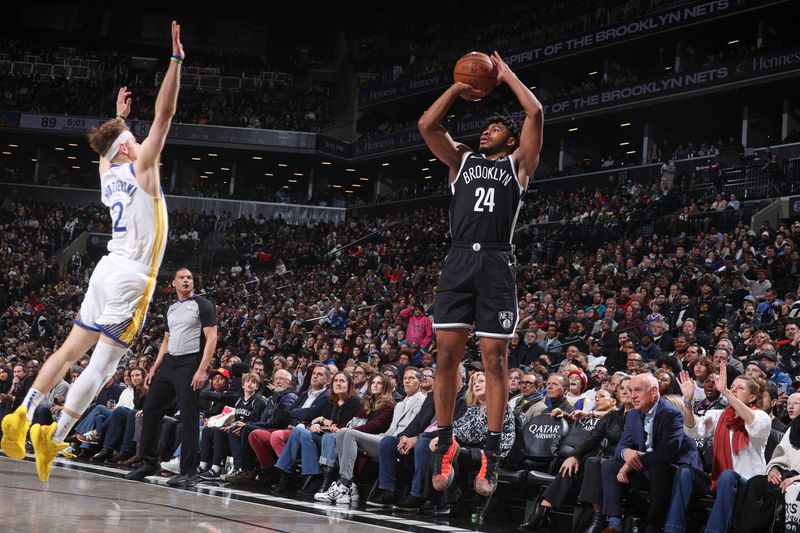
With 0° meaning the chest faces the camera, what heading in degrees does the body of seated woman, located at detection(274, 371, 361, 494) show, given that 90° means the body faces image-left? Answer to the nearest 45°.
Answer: approximately 45°

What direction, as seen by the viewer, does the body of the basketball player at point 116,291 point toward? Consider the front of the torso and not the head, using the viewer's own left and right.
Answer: facing away from the viewer and to the right of the viewer

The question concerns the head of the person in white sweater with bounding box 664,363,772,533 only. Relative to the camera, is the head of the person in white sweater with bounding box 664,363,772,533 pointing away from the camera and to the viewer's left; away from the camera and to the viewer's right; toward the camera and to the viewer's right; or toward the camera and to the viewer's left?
toward the camera and to the viewer's left

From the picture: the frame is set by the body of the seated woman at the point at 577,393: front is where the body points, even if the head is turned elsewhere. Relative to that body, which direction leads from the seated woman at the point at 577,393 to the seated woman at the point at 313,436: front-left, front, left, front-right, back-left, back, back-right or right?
front-right

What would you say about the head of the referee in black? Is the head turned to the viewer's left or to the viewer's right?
to the viewer's right

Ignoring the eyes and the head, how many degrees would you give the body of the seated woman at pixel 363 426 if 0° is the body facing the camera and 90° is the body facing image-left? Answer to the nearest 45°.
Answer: approximately 45°

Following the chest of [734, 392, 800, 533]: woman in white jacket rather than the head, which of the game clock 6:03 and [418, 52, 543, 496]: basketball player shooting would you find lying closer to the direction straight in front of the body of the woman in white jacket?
the basketball player shooting

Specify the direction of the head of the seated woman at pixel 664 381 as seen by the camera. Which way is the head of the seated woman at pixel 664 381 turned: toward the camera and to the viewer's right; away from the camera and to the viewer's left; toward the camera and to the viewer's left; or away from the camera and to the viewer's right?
toward the camera and to the viewer's left

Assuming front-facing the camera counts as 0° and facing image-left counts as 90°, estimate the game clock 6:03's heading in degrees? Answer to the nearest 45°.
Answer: approximately 0°

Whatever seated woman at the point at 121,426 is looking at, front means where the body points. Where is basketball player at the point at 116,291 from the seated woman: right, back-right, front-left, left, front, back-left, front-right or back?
front-left

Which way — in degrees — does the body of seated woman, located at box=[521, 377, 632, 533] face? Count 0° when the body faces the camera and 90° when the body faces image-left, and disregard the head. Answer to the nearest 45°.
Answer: approximately 45°
